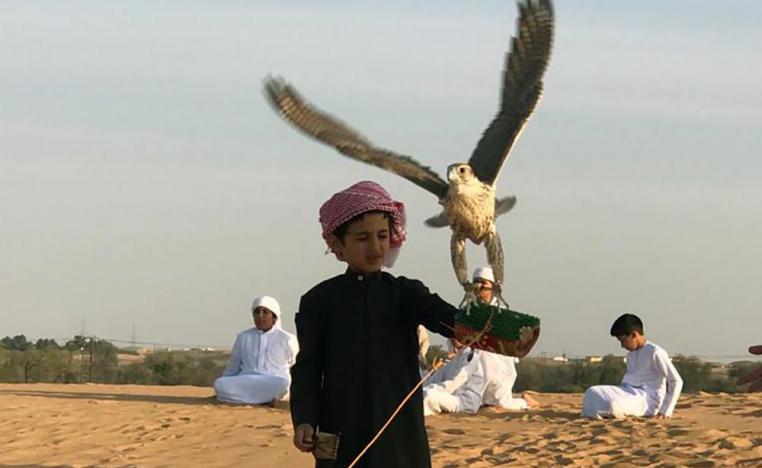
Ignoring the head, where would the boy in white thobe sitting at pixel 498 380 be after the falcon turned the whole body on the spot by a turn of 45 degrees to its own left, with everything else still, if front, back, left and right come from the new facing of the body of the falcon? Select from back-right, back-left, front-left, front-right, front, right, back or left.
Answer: back-left

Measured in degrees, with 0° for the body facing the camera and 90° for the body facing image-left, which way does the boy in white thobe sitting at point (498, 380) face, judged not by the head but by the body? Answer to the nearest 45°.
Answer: approximately 45°

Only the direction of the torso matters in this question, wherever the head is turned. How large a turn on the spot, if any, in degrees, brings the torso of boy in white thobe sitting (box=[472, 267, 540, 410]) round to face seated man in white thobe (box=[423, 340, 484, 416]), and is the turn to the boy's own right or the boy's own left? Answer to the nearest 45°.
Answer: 0° — they already face them
